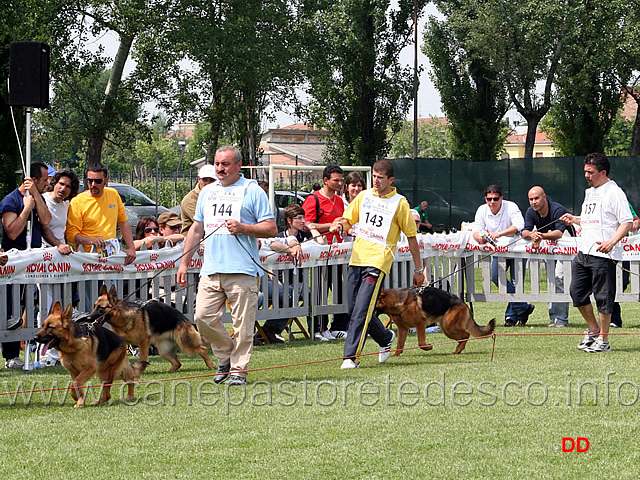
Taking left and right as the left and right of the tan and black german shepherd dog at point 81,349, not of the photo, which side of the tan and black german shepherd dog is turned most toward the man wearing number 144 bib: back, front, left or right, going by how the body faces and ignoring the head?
back

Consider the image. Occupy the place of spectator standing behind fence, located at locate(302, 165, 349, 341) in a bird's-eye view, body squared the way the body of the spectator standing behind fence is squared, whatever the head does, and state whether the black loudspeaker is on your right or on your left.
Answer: on your right

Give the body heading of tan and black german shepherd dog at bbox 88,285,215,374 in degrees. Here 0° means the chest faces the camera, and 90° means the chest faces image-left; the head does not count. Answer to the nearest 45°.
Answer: approximately 90°

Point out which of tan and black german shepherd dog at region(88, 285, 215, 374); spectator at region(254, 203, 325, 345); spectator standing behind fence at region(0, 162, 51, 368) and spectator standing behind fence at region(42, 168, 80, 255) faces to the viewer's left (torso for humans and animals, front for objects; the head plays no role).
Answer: the tan and black german shepherd dog

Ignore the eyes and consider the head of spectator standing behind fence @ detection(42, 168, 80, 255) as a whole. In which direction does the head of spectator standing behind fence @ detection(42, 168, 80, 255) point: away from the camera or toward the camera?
toward the camera

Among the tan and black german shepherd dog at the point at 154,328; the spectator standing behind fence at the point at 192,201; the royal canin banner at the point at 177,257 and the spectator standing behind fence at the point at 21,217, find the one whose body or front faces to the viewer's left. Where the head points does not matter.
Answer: the tan and black german shepherd dog

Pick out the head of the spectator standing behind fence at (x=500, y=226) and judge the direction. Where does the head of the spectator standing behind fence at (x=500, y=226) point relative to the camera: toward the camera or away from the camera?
toward the camera

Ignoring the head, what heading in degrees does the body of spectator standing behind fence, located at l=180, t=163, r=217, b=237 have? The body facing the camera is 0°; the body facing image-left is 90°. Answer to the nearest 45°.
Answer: approximately 315°

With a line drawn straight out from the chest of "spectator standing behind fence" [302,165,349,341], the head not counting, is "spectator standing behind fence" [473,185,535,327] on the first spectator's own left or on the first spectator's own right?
on the first spectator's own left

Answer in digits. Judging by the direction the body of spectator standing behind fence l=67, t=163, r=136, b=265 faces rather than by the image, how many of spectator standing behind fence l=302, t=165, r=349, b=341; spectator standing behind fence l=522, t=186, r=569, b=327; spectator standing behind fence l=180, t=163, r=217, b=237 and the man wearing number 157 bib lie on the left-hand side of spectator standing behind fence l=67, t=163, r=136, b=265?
4

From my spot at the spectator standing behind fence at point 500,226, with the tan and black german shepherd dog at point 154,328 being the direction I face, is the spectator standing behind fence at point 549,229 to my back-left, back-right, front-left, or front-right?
back-left

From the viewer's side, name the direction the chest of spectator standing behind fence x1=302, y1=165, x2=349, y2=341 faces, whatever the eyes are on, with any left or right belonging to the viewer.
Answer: facing the viewer and to the right of the viewer

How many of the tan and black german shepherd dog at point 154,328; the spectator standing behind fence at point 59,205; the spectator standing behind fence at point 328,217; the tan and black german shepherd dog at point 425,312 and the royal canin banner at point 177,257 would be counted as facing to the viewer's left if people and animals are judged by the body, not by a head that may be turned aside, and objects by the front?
2

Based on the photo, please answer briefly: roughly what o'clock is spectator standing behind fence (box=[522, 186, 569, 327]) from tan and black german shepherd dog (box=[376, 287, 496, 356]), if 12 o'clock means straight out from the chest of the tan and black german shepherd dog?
The spectator standing behind fence is roughly at 4 o'clock from the tan and black german shepherd dog.

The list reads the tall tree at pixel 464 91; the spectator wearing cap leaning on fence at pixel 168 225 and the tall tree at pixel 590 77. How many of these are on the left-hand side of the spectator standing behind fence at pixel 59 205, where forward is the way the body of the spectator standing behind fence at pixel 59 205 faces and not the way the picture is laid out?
3

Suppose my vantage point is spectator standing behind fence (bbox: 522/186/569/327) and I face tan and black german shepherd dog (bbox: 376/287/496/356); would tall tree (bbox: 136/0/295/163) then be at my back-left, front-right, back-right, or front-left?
back-right

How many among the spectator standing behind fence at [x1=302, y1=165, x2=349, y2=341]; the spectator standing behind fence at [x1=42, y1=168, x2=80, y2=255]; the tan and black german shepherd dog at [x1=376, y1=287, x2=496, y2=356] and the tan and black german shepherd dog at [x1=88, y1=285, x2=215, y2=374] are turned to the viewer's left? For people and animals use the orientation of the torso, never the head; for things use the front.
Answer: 2

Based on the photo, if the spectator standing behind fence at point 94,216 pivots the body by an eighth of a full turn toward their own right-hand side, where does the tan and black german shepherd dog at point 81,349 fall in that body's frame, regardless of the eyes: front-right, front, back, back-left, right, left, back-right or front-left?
front-left

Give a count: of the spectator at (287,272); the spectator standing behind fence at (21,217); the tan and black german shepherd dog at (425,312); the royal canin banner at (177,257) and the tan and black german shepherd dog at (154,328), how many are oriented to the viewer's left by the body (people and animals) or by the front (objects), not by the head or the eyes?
2

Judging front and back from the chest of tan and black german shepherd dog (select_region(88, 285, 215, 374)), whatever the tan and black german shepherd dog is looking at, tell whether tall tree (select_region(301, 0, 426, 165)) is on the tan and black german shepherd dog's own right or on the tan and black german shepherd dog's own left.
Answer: on the tan and black german shepherd dog's own right
